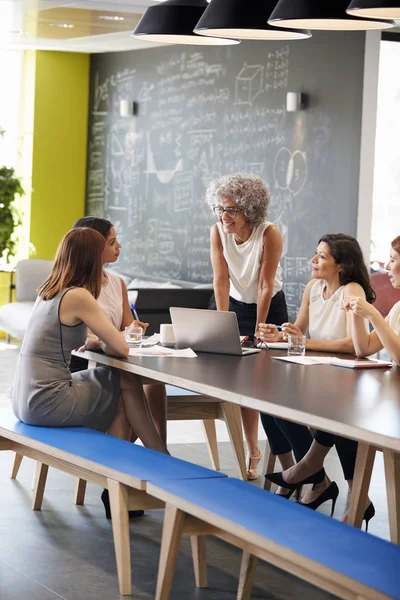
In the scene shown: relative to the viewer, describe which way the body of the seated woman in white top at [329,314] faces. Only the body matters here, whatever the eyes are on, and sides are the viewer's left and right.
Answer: facing the viewer and to the left of the viewer

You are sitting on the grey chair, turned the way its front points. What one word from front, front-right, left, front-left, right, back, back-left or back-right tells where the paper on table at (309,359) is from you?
front-left

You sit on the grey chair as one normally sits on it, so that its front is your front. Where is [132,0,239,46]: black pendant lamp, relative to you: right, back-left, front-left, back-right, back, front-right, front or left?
front-left

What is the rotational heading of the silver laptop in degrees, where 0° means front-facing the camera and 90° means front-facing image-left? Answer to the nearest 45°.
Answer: approximately 225°

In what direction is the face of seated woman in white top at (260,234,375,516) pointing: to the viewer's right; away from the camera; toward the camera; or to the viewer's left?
to the viewer's left

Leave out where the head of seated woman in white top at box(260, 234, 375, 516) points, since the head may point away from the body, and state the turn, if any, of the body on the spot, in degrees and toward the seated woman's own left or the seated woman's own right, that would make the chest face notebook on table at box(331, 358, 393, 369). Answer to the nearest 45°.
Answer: approximately 45° to the seated woman's own left

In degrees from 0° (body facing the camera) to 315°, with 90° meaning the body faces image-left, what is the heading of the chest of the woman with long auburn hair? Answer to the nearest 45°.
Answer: approximately 225°

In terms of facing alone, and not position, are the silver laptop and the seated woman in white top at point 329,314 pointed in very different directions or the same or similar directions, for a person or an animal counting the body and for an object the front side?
very different directions

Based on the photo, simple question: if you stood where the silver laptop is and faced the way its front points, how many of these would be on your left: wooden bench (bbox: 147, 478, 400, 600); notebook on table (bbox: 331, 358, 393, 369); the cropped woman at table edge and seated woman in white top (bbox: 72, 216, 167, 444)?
1

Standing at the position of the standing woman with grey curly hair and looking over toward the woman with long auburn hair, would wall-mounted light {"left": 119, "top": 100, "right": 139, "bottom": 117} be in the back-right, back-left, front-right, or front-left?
back-right

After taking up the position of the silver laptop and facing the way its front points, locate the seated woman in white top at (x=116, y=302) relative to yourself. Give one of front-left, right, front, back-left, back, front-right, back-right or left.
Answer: left

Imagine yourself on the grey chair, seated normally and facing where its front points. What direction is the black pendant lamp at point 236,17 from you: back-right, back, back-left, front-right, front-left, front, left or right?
front-left
